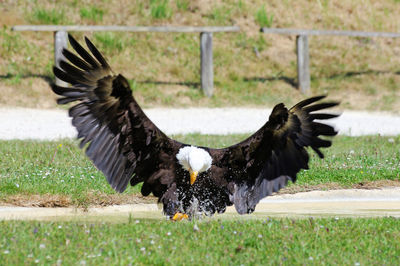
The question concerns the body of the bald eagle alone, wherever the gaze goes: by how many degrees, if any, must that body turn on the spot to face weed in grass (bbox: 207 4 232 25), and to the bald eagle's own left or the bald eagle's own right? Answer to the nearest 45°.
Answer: approximately 180°

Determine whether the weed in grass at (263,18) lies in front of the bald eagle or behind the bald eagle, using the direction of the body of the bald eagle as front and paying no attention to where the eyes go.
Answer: behind

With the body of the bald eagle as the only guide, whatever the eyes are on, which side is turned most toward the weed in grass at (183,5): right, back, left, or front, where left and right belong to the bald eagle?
back

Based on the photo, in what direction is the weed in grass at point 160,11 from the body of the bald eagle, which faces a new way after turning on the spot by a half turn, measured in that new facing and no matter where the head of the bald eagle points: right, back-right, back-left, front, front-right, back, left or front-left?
front

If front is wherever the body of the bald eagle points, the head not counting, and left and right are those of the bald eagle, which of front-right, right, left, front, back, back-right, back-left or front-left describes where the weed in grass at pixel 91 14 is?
back

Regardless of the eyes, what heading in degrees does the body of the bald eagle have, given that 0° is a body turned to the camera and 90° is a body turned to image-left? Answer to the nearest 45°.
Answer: approximately 0°
